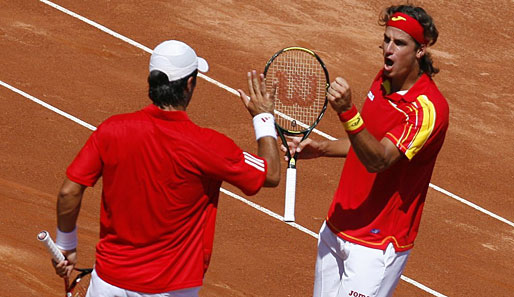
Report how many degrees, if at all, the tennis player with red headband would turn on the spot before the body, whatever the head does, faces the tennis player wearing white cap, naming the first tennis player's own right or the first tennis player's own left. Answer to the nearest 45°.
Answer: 0° — they already face them

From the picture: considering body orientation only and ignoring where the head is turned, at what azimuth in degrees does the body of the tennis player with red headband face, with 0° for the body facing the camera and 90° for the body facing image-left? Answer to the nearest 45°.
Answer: approximately 45°

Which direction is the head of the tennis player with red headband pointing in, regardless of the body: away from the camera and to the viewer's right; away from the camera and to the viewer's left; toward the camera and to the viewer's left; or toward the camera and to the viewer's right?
toward the camera and to the viewer's left

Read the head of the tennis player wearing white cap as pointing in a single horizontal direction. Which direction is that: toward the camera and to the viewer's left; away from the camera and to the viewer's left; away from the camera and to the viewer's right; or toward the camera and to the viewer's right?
away from the camera and to the viewer's right

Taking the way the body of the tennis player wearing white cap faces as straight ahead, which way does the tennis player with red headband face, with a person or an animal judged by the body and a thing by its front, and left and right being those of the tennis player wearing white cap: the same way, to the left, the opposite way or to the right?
the opposite way

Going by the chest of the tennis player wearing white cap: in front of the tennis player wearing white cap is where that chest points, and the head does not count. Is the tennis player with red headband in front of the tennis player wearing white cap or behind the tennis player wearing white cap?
in front

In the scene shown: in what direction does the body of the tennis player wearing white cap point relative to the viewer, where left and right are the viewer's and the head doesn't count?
facing away from the viewer and to the right of the viewer
